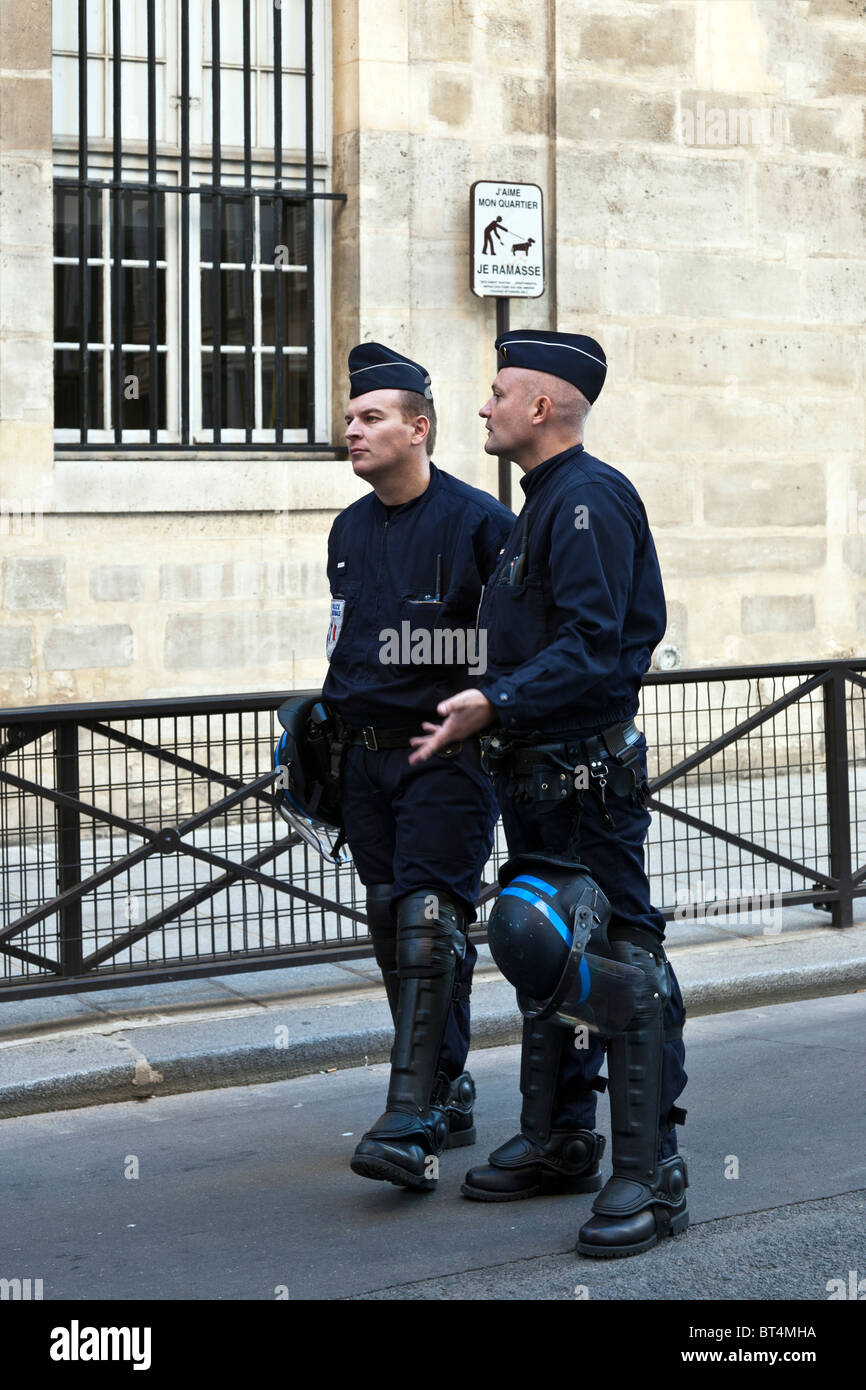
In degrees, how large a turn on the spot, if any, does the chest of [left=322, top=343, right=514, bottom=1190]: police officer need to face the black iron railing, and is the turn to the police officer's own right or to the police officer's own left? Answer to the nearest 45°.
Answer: approximately 135° to the police officer's own right

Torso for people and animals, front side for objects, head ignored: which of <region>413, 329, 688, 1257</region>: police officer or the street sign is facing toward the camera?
the street sign

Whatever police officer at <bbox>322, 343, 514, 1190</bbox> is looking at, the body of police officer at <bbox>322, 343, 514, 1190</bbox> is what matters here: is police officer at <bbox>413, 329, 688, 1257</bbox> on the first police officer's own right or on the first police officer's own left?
on the first police officer's own left

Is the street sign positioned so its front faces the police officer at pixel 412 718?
yes

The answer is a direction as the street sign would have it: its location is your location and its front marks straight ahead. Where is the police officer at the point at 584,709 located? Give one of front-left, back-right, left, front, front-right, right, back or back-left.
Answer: front

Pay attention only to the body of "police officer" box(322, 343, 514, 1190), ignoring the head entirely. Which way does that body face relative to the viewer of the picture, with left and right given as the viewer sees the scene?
facing the viewer and to the left of the viewer

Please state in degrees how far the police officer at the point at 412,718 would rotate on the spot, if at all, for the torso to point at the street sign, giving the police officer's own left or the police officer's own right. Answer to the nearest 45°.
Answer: approximately 135° to the police officer's own right

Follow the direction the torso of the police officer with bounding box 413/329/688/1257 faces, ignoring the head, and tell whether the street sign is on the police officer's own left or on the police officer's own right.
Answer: on the police officer's own right

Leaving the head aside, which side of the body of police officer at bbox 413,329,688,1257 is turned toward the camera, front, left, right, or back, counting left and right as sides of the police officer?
left

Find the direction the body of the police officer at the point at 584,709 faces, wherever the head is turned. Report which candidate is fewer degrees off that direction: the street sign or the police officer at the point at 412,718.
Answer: the police officer

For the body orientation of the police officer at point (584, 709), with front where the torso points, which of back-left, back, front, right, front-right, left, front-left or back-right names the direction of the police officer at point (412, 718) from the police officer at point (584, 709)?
front-right

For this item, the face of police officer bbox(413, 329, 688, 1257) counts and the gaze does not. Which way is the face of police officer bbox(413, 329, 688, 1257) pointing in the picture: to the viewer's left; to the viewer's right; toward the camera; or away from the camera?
to the viewer's left

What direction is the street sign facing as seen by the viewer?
toward the camera

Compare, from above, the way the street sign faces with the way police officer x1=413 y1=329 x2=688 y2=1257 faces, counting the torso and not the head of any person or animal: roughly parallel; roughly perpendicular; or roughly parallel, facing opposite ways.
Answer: roughly perpendicular

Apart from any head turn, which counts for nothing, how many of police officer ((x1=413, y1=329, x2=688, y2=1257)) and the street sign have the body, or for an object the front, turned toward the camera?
1
